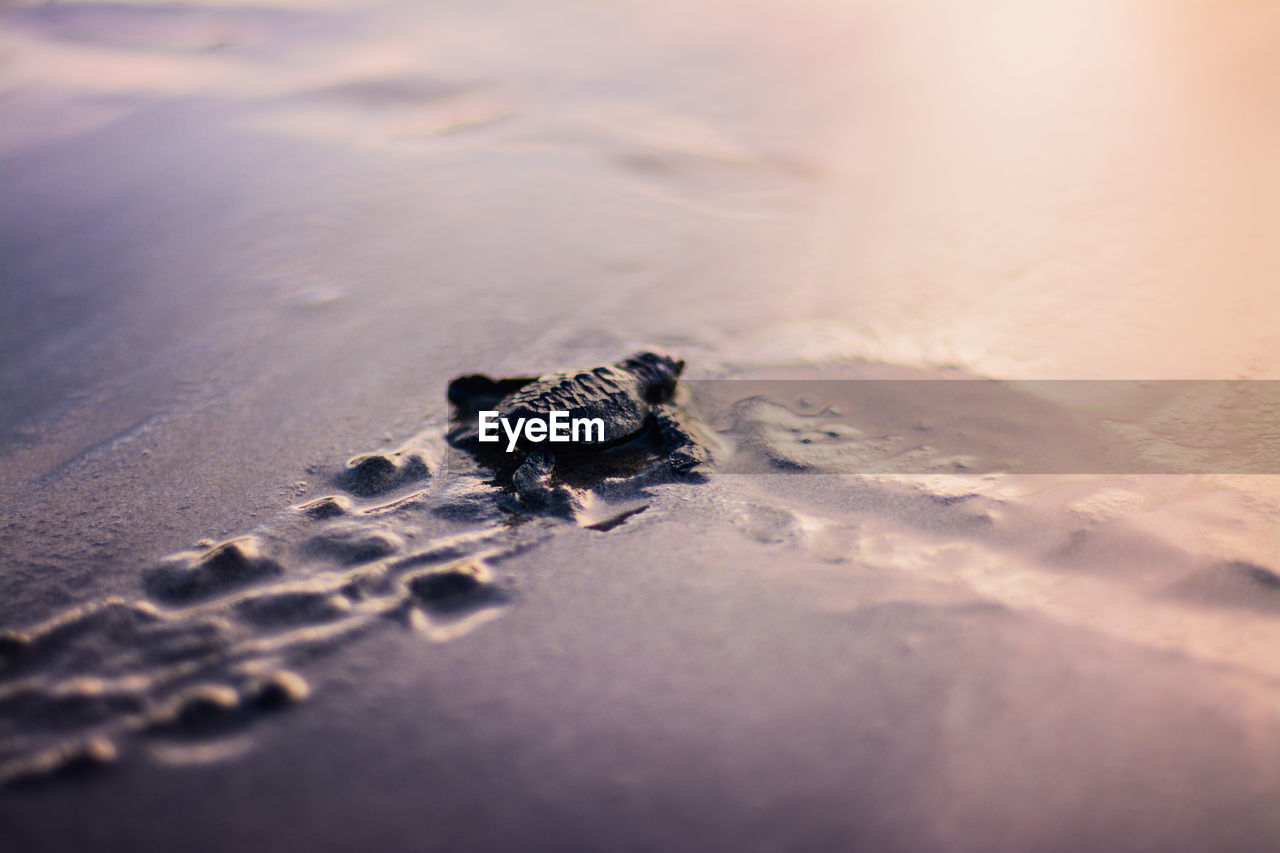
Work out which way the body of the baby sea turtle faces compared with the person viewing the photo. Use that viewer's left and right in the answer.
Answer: facing away from the viewer and to the right of the viewer
